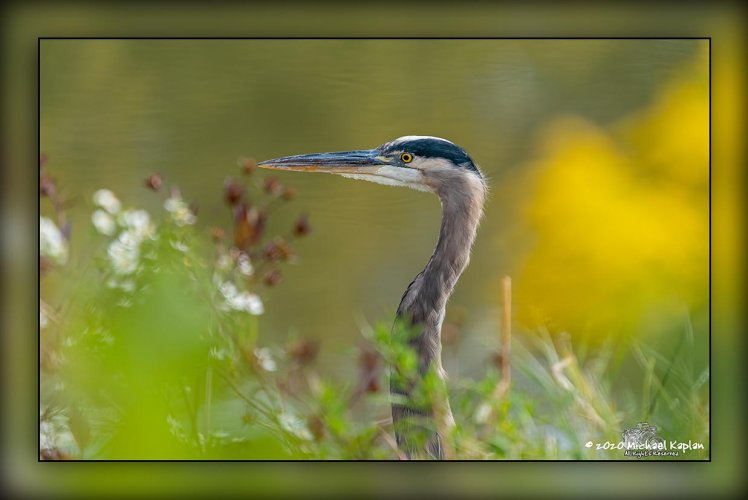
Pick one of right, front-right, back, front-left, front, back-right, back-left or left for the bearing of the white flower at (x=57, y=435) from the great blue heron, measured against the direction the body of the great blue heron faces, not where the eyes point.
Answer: front

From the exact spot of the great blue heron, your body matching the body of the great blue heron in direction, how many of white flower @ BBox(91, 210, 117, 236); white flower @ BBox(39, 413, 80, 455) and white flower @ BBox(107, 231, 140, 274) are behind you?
0

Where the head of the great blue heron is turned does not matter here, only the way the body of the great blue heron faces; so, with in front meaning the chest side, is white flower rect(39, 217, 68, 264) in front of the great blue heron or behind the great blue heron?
in front

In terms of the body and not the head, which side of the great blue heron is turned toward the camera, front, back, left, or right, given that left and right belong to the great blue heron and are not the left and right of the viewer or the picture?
left

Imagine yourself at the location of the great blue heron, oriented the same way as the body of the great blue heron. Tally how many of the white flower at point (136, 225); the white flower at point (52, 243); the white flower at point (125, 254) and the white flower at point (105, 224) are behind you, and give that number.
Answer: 0

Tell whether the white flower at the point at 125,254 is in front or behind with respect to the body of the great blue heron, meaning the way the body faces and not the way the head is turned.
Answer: in front

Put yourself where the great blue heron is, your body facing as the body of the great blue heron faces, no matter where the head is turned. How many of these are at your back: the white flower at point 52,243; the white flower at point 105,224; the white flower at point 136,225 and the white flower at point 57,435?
0
